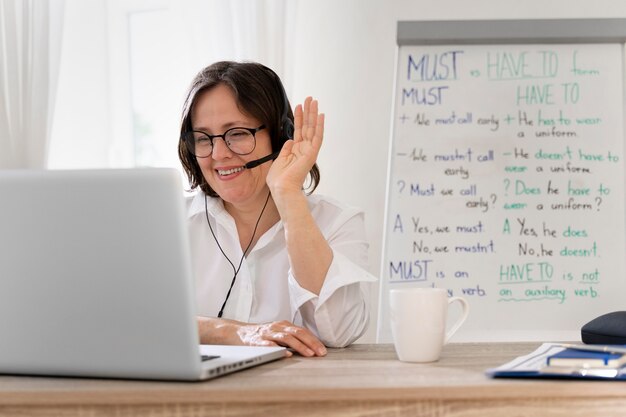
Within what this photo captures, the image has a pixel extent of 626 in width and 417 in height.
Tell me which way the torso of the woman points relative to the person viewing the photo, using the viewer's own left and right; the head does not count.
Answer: facing the viewer and to the left of the viewer

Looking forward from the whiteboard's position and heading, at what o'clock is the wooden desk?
The wooden desk is roughly at 12 o'clock from the whiteboard.

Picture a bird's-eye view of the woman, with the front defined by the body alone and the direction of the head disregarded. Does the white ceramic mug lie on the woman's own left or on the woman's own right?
on the woman's own left

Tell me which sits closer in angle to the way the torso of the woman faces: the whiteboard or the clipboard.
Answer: the clipboard

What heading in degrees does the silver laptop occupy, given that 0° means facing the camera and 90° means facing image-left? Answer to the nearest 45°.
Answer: approximately 225°

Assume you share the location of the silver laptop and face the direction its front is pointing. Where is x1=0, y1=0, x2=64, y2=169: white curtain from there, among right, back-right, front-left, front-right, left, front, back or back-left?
front-left

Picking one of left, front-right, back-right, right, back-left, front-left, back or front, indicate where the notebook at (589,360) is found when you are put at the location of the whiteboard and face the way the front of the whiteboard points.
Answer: front

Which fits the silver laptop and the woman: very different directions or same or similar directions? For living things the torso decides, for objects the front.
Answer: very different directions

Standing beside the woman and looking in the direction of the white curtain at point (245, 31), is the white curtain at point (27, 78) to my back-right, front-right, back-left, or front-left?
front-left

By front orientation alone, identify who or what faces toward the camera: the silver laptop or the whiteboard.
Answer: the whiteboard

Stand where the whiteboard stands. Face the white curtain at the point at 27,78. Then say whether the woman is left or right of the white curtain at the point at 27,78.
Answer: left

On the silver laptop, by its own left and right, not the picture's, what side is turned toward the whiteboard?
front

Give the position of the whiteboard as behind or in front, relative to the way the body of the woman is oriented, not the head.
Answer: behind

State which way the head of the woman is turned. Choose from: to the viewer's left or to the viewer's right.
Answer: to the viewer's left

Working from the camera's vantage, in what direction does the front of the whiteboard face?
facing the viewer

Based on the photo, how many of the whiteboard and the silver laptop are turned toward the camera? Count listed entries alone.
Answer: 1
